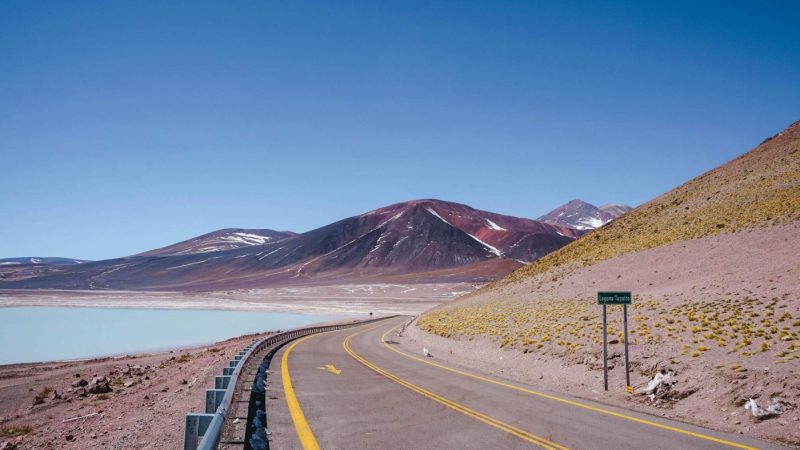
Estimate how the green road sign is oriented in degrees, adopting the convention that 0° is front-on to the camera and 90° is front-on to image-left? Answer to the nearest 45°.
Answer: approximately 0°
